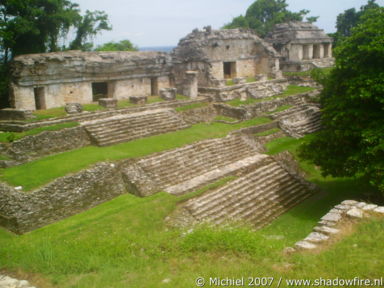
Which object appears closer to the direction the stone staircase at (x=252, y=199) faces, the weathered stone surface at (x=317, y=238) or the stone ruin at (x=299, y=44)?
the weathered stone surface

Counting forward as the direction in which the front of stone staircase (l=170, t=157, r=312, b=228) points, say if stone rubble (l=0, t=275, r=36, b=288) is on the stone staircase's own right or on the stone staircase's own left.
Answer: on the stone staircase's own right

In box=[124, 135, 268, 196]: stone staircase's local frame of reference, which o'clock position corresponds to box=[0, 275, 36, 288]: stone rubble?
The stone rubble is roughly at 2 o'clock from the stone staircase.

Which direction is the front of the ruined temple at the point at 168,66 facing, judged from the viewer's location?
facing the viewer and to the right of the viewer

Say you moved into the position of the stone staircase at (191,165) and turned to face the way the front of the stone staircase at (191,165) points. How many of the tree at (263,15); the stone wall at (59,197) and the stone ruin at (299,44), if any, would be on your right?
1
